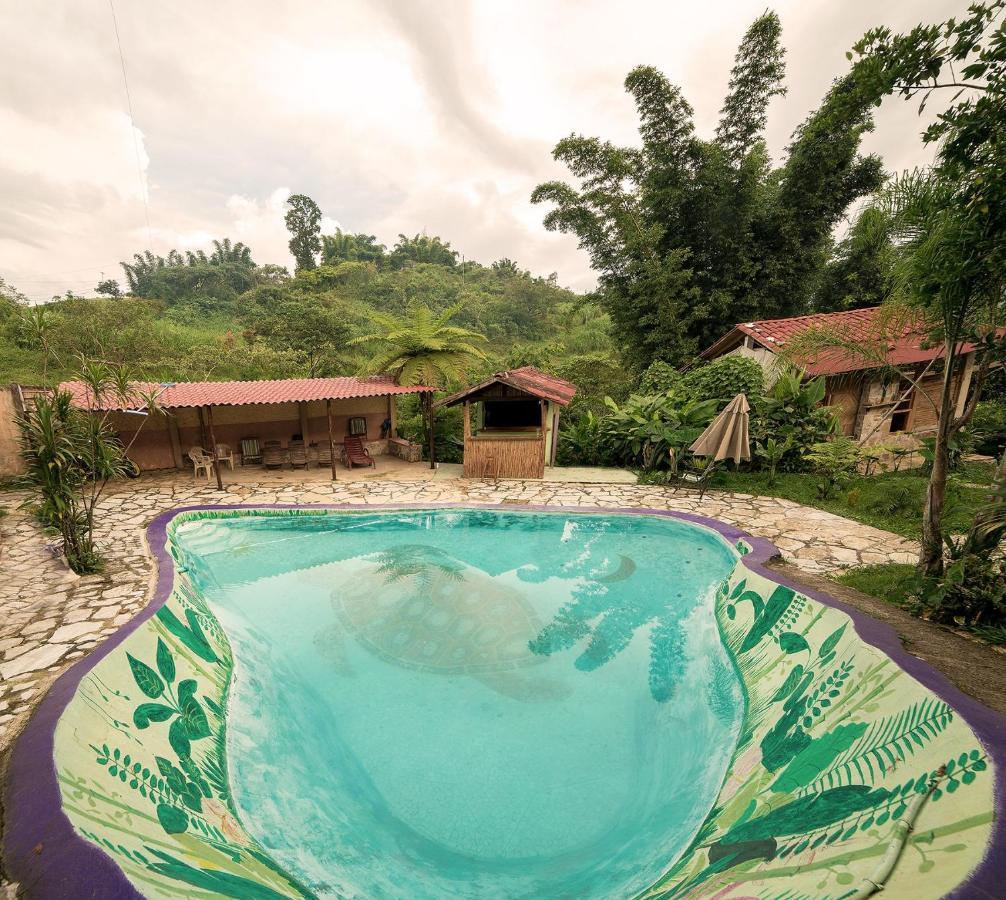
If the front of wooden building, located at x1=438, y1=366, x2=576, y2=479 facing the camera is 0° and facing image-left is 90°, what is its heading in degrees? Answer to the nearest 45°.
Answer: approximately 0°

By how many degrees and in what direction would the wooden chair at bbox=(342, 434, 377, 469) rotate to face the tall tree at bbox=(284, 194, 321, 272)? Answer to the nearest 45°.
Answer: approximately 135° to its left

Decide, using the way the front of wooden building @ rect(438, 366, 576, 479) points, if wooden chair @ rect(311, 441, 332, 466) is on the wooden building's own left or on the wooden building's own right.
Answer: on the wooden building's own right

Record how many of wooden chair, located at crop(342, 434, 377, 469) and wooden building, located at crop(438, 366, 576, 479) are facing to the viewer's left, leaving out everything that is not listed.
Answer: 0

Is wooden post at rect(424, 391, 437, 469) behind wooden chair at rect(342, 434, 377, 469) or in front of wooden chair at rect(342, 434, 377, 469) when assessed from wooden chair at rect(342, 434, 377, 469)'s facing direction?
in front

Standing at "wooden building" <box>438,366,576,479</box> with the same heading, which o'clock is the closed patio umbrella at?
The closed patio umbrella is roughly at 10 o'clock from the wooden building.

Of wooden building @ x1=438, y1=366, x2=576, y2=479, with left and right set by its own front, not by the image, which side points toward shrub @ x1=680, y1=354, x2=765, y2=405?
left

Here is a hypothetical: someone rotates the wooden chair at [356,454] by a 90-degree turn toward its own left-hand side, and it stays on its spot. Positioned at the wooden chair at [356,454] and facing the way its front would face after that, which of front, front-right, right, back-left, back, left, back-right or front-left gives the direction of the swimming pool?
back-right

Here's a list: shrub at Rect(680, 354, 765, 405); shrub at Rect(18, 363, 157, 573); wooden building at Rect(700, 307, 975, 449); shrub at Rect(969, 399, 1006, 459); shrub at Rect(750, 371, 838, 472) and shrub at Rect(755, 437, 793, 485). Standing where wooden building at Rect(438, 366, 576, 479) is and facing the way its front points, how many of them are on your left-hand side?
5

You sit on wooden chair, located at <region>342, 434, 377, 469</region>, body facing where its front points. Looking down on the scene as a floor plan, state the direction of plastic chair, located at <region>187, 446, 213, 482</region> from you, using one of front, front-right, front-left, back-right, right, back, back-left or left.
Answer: back-right

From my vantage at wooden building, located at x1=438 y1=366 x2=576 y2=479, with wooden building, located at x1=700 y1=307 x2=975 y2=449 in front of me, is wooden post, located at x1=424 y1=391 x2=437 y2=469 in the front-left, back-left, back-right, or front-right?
back-left

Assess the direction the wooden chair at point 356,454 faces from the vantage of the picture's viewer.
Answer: facing the viewer and to the right of the viewer
